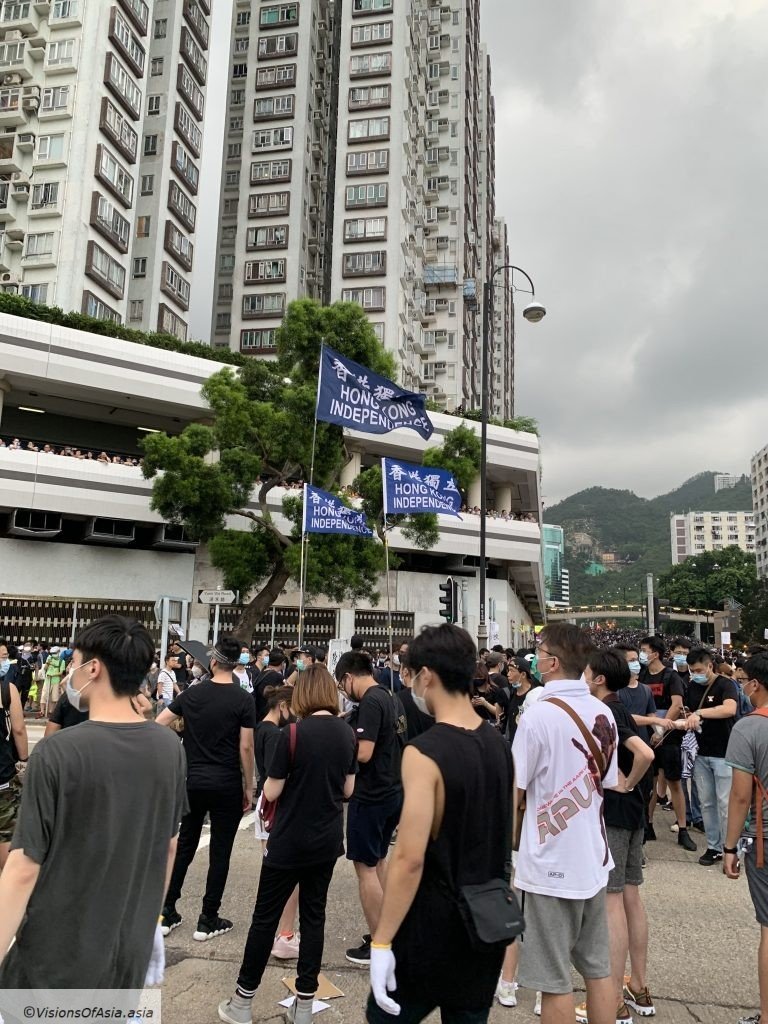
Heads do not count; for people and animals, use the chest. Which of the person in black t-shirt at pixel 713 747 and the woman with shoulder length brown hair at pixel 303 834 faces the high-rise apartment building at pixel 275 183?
the woman with shoulder length brown hair

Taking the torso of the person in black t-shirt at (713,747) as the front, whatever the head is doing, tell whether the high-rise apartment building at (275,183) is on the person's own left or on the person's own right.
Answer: on the person's own right

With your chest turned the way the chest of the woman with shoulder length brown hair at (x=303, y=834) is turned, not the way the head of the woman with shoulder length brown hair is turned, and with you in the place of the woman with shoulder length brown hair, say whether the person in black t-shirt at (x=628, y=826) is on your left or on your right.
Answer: on your right

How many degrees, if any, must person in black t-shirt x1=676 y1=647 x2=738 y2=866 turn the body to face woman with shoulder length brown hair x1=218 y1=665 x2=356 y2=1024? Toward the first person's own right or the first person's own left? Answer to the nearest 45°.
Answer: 0° — they already face them

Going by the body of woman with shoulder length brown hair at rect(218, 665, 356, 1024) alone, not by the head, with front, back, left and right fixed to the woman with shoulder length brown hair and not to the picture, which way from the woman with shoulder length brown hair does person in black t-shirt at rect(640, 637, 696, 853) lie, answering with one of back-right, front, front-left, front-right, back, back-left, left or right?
front-right

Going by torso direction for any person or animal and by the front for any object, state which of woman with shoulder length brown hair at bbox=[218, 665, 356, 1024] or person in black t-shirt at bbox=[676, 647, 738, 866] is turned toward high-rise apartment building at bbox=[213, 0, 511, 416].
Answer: the woman with shoulder length brown hair

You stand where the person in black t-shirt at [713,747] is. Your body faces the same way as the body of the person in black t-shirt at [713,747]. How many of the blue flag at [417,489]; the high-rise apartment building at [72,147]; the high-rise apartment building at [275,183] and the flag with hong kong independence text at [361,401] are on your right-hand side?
4

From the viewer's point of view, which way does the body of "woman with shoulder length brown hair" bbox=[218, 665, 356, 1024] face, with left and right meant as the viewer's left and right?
facing away from the viewer

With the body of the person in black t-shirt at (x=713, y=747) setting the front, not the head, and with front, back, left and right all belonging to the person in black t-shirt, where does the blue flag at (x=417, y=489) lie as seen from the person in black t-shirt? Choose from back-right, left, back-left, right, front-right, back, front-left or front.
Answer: right

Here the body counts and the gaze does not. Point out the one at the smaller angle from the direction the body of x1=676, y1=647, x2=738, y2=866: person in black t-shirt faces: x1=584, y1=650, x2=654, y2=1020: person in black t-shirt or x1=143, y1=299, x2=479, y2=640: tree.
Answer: the person in black t-shirt

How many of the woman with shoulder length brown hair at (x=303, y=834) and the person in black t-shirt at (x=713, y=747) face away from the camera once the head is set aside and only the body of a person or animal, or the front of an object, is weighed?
1

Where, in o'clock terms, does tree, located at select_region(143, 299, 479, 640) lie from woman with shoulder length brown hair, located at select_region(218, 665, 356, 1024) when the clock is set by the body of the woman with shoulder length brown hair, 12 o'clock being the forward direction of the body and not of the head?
The tree is roughly at 12 o'clock from the woman with shoulder length brown hair.

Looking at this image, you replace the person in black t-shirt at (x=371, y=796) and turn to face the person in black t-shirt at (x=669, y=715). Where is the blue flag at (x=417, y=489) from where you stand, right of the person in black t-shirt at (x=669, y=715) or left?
left
